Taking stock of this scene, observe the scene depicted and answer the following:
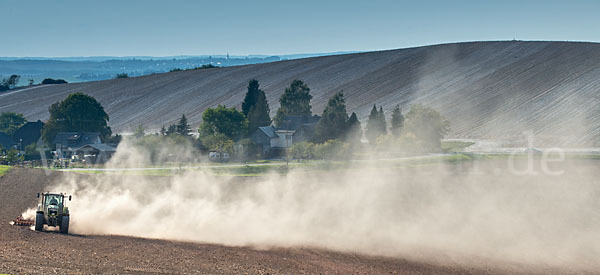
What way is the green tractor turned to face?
toward the camera
